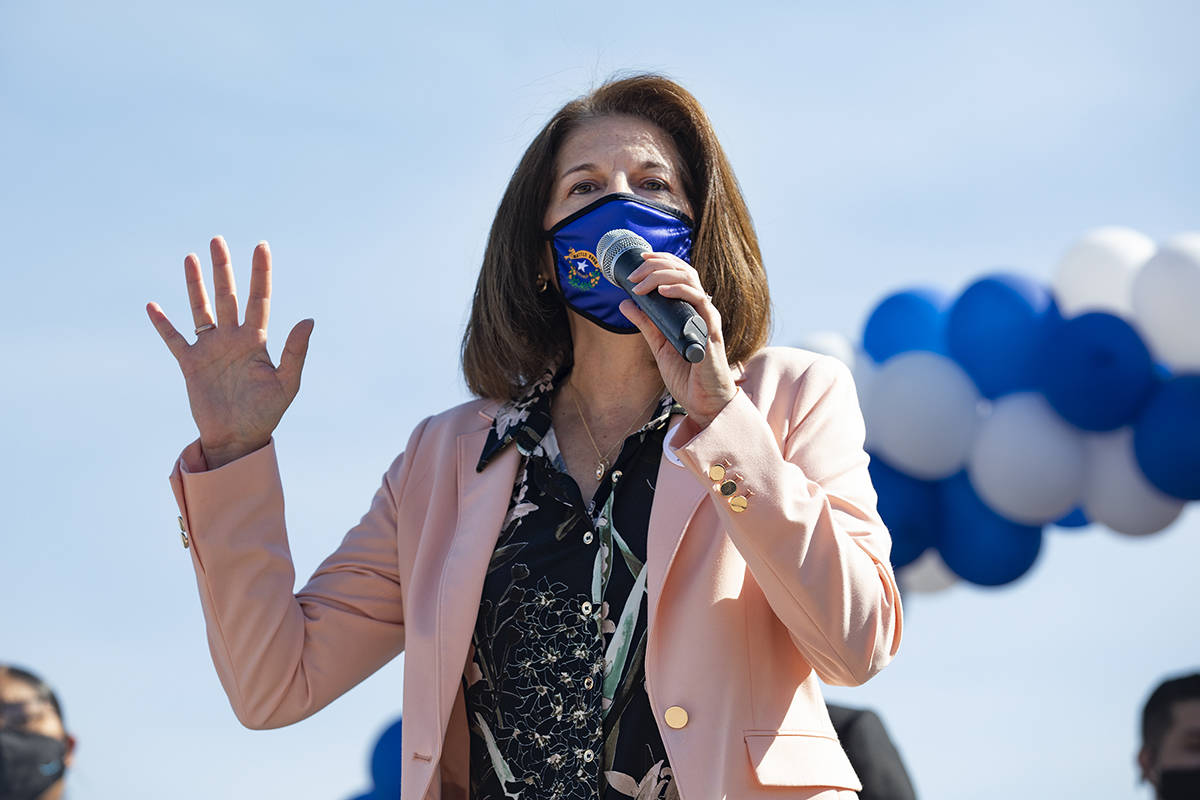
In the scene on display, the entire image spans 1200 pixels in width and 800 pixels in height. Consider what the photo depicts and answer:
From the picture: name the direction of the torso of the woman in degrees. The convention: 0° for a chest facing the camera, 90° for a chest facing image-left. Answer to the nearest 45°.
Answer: approximately 0°

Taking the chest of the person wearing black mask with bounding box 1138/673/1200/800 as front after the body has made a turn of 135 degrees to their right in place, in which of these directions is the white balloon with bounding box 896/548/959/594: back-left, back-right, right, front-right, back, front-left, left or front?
front-right

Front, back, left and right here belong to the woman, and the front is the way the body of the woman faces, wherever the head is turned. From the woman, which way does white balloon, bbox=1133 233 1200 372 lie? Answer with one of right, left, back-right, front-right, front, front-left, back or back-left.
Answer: back-left

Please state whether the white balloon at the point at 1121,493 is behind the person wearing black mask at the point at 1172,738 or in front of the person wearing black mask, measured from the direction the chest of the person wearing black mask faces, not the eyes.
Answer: behind

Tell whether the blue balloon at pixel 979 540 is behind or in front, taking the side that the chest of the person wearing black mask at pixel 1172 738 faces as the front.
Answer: behind

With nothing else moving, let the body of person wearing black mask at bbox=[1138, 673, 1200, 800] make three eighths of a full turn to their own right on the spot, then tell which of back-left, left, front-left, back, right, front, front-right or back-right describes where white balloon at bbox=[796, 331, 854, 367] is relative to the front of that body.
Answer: front-right

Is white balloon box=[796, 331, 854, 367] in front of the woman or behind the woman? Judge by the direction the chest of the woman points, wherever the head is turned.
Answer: behind

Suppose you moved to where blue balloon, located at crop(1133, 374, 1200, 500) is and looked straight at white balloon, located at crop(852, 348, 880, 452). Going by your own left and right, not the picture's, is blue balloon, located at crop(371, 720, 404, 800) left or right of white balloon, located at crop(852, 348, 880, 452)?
left

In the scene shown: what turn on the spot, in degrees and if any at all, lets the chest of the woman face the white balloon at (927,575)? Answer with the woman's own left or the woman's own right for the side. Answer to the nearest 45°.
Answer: approximately 135° to the woman's own left

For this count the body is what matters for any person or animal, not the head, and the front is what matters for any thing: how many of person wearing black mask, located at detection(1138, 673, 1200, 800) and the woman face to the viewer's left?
0

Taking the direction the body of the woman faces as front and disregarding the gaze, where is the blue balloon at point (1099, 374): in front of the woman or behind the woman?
behind
